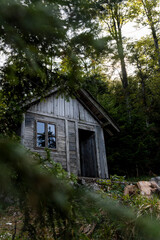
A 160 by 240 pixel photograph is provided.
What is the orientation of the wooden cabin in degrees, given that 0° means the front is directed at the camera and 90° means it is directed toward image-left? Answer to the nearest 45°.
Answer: approximately 315°
